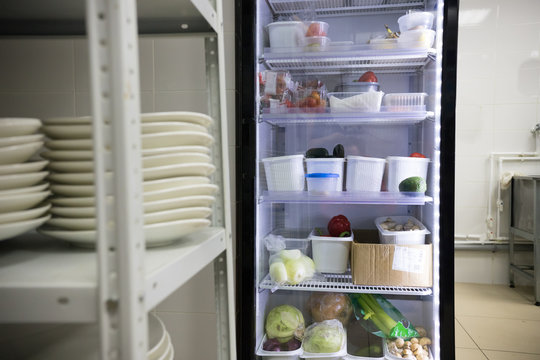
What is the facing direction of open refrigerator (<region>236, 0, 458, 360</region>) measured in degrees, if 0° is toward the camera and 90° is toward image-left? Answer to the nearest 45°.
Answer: approximately 0°

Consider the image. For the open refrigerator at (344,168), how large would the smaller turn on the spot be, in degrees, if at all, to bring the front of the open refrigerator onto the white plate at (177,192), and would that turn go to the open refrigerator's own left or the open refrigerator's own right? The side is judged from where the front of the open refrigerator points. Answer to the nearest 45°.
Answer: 0° — it already faces it
